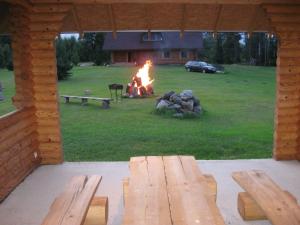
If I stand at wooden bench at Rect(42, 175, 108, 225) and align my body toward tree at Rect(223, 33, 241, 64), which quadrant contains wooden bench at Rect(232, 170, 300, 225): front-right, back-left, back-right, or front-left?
front-right

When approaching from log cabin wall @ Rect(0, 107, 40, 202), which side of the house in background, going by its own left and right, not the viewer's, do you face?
front

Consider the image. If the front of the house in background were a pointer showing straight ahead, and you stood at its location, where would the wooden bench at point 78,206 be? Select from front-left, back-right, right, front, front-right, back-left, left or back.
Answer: front

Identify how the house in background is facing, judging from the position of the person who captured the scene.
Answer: facing the viewer

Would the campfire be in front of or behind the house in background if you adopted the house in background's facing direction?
in front

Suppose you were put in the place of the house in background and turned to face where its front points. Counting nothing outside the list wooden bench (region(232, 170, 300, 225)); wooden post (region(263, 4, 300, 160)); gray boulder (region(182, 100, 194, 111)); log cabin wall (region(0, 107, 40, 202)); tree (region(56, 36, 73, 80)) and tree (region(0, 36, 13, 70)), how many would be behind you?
0

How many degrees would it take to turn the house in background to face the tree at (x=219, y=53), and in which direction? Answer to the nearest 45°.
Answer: approximately 135° to its left

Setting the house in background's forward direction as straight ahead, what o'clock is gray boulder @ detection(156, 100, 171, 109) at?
The gray boulder is roughly at 12 o'clock from the house in background.

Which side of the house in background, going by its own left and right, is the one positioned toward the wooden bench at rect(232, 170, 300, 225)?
front

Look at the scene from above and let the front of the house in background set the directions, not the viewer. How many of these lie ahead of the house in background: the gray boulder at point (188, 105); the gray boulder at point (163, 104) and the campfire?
3

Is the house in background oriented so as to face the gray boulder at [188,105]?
yes

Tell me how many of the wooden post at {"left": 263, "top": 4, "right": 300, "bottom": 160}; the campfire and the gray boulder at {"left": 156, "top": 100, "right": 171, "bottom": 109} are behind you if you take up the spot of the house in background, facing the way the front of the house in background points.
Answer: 0

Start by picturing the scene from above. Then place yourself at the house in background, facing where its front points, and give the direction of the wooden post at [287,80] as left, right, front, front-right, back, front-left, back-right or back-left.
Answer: front

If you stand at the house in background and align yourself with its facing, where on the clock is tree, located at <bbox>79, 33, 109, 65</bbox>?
The tree is roughly at 4 o'clock from the house in background.

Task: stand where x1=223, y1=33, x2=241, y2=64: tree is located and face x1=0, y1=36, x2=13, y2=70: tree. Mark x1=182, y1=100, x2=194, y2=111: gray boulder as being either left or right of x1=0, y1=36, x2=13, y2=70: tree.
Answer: left

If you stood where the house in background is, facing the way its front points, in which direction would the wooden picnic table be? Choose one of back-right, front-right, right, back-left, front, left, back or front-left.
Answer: front
